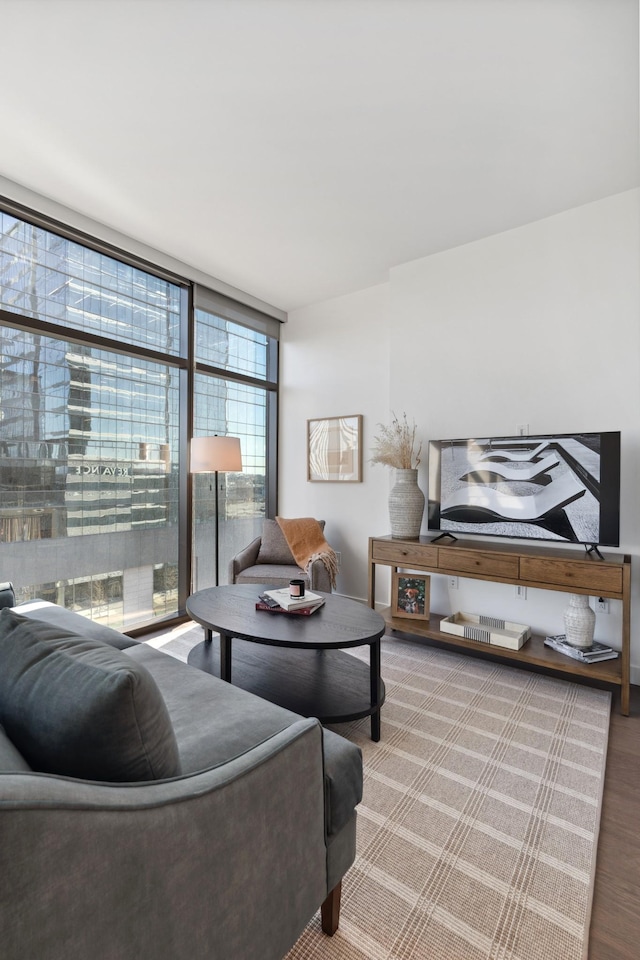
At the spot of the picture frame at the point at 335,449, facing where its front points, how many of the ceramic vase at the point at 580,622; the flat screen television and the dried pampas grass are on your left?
3

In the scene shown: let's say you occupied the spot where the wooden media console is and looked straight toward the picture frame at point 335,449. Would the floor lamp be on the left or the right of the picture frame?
left

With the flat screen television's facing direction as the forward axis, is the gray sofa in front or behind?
in front

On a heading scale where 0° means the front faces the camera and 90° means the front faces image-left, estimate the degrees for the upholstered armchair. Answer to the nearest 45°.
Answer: approximately 0°

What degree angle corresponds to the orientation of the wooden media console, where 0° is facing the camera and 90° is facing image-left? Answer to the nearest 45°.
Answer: approximately 45°

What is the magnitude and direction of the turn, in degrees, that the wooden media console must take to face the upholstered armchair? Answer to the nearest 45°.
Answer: approximately 45° to its right

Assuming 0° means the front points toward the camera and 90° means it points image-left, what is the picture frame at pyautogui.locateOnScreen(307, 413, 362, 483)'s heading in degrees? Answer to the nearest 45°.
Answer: approximately 45°

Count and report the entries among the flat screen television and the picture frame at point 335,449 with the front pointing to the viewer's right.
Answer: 0

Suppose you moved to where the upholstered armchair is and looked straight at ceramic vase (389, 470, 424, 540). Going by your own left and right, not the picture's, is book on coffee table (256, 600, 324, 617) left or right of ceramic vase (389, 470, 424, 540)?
right

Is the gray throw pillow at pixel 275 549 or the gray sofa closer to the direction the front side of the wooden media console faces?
the gray sofa

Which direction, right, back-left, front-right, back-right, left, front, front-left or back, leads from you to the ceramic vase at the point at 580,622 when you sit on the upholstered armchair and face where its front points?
front-left

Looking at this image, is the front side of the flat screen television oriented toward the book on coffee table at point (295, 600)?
yes
